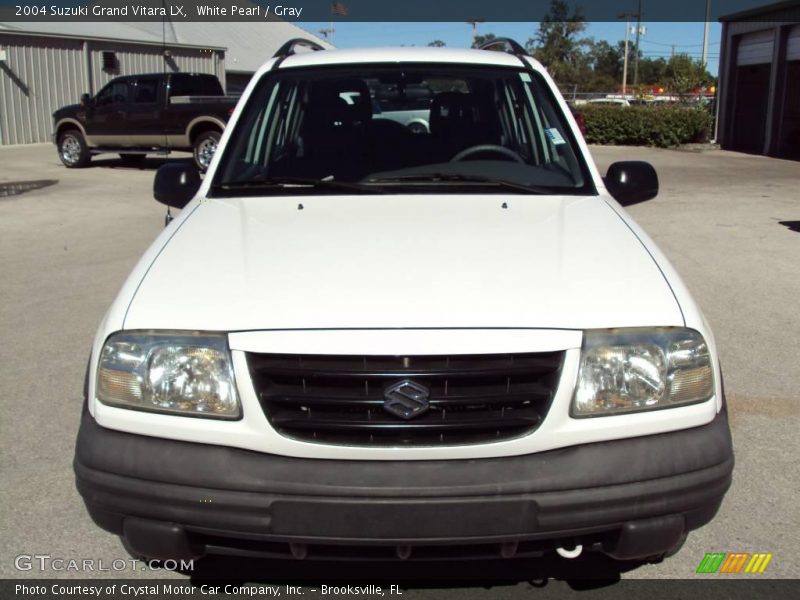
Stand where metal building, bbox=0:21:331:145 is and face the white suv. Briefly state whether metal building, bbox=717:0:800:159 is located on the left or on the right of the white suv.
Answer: left

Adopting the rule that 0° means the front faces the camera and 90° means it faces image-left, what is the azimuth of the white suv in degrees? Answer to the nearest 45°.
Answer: approximately 0°

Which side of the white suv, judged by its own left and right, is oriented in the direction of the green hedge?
back

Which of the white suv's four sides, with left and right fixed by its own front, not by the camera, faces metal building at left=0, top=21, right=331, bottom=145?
back

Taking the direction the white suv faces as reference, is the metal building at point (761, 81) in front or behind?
behind

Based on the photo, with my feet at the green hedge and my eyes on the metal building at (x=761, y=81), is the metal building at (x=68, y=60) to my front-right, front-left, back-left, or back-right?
back-right

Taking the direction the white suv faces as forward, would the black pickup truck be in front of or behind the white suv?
behind
